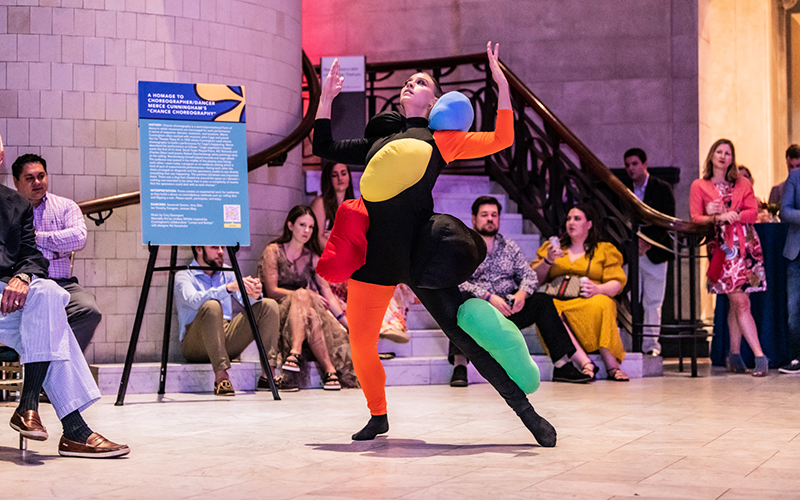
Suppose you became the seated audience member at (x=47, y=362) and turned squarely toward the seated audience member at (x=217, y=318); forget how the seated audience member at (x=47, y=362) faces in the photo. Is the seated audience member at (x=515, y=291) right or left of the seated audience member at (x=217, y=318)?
right

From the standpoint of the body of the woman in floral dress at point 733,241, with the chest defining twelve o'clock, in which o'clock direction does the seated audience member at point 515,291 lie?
The seated audience member is roughly at 2 o'clock from the woman in floral dress.

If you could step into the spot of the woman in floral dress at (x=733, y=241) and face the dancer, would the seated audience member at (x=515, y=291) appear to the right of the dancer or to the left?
right

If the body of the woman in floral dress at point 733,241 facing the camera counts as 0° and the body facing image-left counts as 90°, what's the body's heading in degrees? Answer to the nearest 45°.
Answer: approximately 0°

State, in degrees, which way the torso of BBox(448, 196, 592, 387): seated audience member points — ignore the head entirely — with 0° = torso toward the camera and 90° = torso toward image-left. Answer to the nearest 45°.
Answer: approximately 0°

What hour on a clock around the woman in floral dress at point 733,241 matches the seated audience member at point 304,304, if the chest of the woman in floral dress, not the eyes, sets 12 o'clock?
The seated audience member is roughly at 2 o'clock from the woman in floral dress.

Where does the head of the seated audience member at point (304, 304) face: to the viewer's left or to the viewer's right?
to the viewer's right

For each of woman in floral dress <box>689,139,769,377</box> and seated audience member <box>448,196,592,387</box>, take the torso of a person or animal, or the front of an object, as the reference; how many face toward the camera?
2

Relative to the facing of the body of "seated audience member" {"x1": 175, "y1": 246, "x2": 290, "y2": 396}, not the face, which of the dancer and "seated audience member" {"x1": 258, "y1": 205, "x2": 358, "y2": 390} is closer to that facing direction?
the dancer

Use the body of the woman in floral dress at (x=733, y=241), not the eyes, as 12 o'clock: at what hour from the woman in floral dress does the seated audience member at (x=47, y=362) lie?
The seated audience member is roughly at 1 o'clock from the woman in floral dress.
